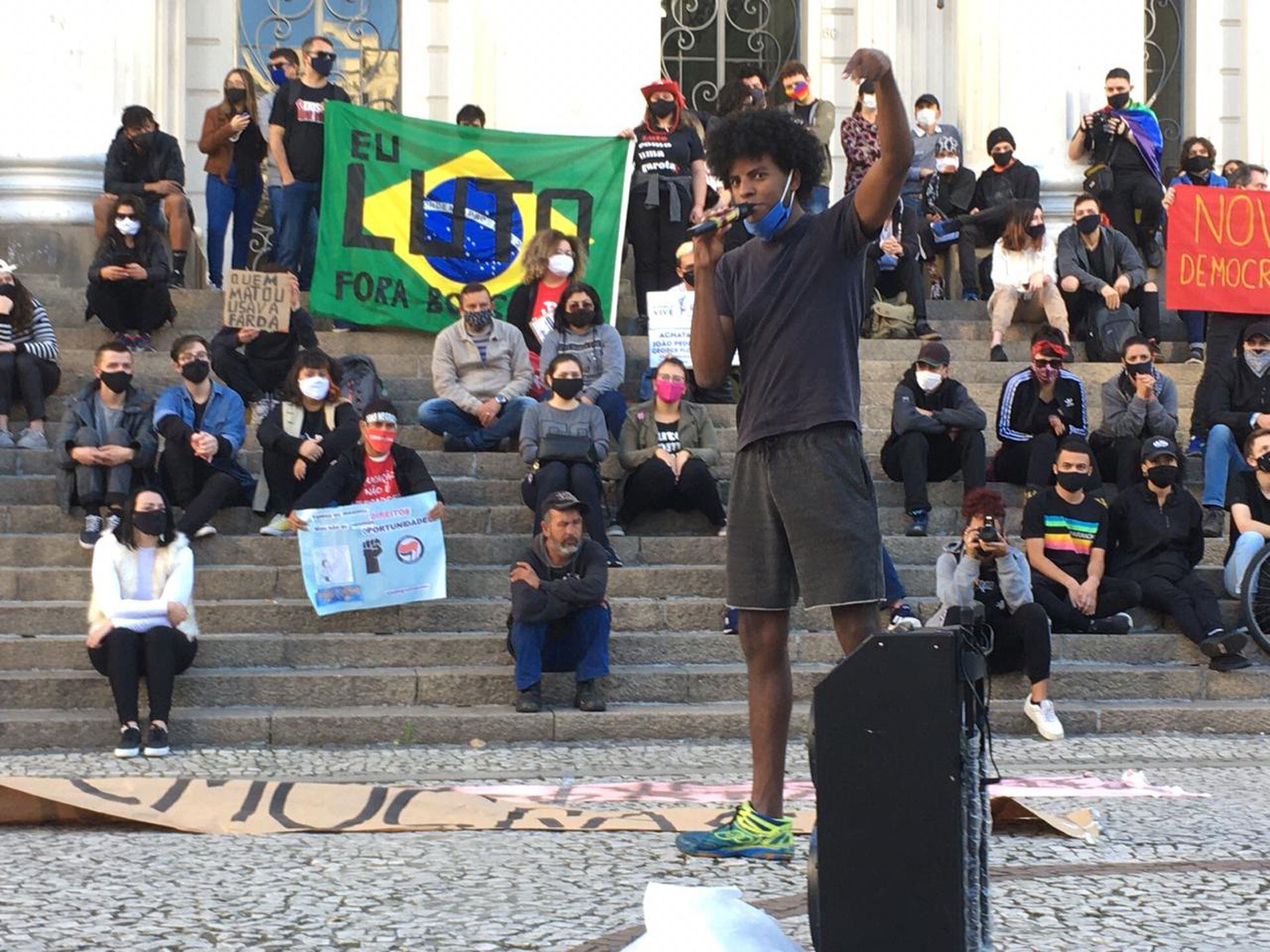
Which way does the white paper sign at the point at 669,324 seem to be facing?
toward the camera

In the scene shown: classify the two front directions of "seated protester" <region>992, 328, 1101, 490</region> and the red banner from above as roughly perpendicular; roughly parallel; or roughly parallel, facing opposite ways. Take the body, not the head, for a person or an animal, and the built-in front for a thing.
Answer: roughly parallel

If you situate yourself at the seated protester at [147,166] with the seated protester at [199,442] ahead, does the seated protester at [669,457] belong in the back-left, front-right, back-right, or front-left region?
front-left

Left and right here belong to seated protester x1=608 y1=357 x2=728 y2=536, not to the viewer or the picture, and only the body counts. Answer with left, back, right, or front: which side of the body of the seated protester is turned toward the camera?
front

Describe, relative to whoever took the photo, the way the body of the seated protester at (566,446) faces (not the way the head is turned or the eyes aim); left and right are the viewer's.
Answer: facing the viewer

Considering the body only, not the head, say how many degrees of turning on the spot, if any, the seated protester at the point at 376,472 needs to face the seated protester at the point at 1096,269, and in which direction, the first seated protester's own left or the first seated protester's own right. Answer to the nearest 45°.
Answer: approximately 135° to the first seated protester's own left

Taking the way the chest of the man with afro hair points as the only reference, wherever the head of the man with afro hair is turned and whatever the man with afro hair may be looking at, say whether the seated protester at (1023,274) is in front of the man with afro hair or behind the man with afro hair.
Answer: behind

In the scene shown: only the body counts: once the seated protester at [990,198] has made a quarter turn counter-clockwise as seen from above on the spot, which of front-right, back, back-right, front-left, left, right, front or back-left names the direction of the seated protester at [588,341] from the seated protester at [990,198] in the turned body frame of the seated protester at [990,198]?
right

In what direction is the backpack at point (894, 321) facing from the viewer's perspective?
toward the camera

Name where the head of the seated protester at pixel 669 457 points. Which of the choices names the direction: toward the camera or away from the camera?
toward the camera

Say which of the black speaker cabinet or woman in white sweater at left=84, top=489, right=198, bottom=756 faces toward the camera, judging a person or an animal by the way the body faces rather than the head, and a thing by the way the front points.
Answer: the woman in white sweater

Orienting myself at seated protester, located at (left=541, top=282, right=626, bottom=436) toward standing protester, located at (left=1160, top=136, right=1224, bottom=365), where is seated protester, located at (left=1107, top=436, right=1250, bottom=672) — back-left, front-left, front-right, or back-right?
front-right

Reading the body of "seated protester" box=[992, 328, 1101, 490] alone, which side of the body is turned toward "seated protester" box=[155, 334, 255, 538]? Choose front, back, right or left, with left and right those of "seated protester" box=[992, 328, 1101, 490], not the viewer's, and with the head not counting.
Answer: right
